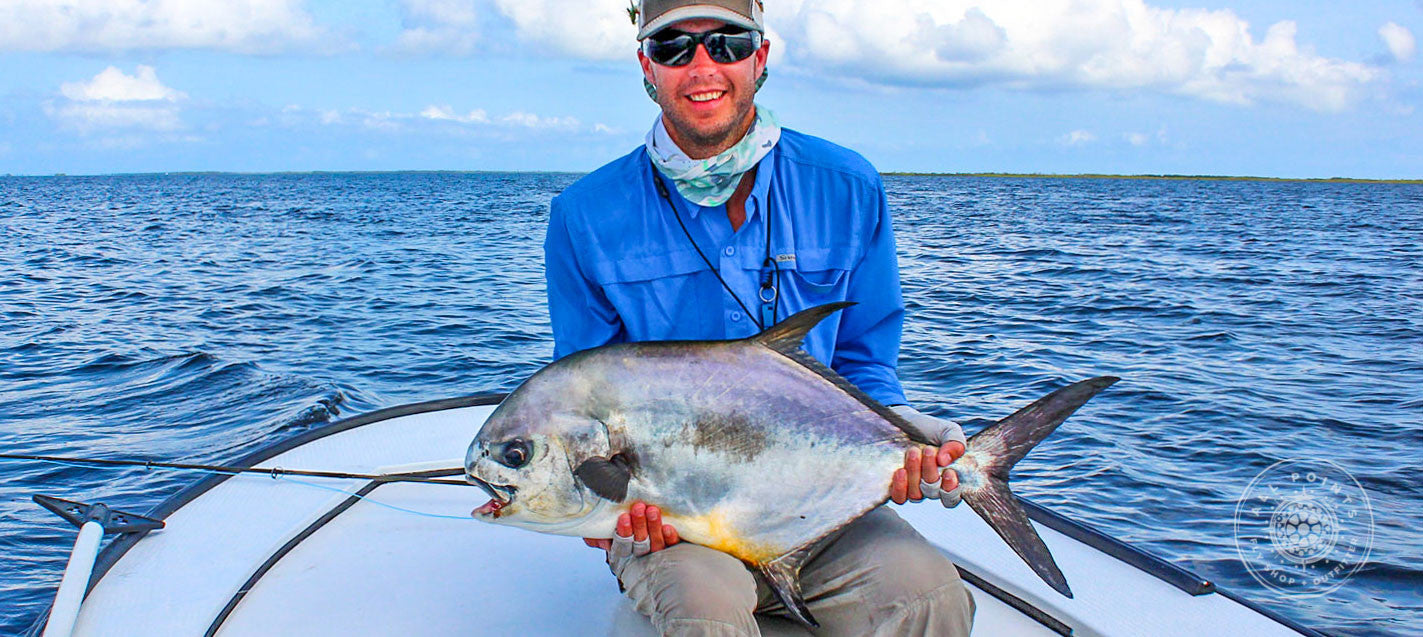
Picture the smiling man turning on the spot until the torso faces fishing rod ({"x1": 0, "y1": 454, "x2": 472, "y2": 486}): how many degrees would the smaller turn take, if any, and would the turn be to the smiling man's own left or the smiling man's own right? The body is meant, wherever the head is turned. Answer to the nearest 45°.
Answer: approximately 90° to the smiling man's own right

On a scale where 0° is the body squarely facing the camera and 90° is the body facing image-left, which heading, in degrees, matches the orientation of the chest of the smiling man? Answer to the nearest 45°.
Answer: approximately 0°
